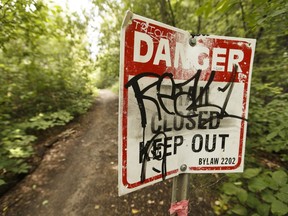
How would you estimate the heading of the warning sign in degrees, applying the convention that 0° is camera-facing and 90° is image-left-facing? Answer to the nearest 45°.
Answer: approximately 315°
